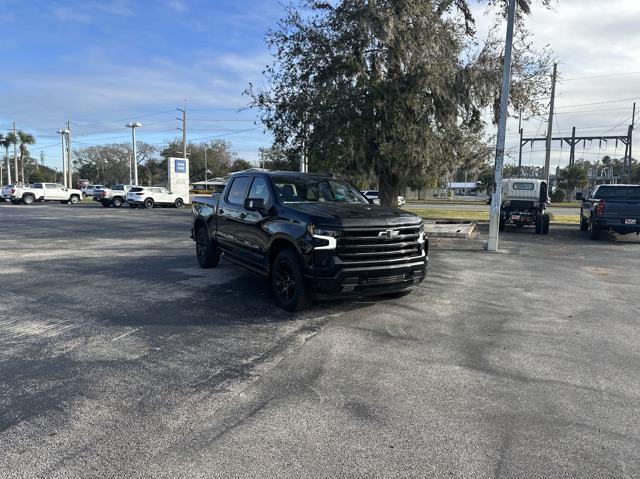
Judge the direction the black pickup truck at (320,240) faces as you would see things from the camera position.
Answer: facing the viewer and to the right of the viewer

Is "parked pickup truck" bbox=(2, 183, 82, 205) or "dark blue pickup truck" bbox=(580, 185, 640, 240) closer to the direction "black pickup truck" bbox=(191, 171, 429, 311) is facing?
the dark blue pickup truck

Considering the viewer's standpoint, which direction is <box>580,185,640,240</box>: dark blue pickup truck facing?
facing away from the viewer and to the left of the viewer

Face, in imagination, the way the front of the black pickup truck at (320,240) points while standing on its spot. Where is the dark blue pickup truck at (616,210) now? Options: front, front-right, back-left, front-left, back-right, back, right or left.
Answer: left

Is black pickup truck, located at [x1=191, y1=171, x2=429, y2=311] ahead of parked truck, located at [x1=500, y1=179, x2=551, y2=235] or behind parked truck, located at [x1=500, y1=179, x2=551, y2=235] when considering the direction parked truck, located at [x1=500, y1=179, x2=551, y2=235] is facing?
behind

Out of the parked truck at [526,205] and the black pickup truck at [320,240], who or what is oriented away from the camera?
the parked truck

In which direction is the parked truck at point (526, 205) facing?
away from the camera

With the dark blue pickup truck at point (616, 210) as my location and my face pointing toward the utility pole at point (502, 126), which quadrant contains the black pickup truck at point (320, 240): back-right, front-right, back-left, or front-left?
front-left

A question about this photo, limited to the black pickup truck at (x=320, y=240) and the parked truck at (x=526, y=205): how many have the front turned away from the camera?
1

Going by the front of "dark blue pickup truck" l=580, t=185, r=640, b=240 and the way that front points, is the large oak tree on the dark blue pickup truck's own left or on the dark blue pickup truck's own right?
on the dark blue pickup truck's own left

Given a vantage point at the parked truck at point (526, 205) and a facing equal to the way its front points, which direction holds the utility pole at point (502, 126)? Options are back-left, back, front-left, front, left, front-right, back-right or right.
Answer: back

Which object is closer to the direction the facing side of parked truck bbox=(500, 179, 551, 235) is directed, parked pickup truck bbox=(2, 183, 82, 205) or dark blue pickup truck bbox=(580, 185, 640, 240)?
the parked pickup truck

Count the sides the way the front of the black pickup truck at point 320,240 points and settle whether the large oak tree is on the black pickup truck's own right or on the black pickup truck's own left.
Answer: on the black pickup truck's own left

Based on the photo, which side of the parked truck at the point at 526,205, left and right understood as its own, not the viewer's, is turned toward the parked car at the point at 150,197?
left
